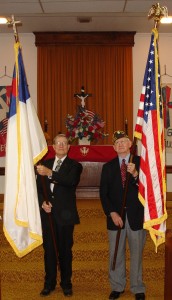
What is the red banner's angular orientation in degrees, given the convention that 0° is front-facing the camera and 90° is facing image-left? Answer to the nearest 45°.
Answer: approximately 0°

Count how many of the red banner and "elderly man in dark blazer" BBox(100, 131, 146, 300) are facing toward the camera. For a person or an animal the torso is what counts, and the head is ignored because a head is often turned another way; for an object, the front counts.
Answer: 2

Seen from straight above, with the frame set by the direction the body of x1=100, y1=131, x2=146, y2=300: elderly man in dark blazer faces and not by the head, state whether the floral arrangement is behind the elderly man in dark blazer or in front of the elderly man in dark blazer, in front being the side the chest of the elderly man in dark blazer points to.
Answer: behind

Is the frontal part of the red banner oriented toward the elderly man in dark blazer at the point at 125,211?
yes
